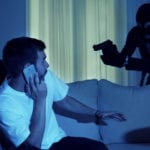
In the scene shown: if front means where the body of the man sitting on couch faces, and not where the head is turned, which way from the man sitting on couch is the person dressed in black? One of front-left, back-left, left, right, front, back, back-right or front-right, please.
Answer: left

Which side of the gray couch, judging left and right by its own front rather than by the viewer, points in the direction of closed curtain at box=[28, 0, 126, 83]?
back

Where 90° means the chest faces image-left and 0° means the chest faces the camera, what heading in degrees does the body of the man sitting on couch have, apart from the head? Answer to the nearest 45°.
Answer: approximately 315°

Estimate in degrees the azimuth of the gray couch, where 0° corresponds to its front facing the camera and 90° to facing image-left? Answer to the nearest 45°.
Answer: approximately 0°

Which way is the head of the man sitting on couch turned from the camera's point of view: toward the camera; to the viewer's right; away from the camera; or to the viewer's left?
to the viewer's right
